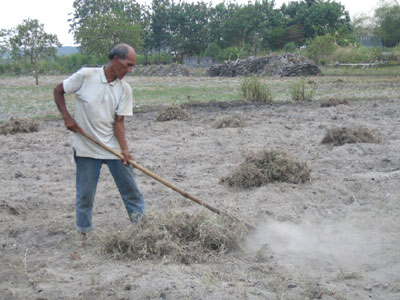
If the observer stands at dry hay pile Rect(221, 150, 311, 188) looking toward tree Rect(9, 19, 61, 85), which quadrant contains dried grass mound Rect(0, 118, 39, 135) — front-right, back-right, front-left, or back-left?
front-left

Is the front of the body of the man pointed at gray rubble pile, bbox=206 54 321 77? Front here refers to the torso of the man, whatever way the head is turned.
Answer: no

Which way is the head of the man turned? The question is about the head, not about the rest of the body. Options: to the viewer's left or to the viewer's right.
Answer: to the viewer's right

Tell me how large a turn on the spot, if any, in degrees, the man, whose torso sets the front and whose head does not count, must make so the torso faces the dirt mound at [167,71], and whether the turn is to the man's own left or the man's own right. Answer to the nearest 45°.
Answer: approximately 135° to the man's own left

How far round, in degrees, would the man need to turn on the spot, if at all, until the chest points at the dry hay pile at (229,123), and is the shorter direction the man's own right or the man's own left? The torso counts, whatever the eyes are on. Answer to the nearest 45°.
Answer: approximately 90° to the man's own left

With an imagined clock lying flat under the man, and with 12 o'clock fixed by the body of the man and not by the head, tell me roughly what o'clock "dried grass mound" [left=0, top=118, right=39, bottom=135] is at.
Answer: The dried grass mound is roughly at 7 o'clock from the man.

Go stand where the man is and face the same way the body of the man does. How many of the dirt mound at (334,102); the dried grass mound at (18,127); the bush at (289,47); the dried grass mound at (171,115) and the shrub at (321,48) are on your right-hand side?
0

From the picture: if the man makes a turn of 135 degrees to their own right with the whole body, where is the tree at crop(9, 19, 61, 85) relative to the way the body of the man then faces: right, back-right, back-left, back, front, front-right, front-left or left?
right

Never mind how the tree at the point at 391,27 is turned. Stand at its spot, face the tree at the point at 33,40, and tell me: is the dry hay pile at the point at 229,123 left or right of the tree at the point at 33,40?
left

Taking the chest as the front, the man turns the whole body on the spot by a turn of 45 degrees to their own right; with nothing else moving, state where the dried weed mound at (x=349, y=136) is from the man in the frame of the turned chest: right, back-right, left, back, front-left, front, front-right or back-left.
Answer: back-left

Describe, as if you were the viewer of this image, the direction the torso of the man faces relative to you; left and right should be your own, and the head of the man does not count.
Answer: facing the viewer and to the right of the viewer

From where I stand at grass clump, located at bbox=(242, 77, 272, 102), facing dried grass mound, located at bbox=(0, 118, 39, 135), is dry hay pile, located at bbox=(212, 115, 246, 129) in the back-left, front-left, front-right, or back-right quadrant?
front-left

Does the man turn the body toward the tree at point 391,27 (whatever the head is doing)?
no

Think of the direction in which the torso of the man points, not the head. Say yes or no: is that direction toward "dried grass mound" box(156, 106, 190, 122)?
no

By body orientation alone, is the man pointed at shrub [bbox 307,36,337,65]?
no

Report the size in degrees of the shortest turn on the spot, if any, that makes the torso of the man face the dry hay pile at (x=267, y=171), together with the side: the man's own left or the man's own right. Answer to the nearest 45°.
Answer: approximately 90° to the man's own left
